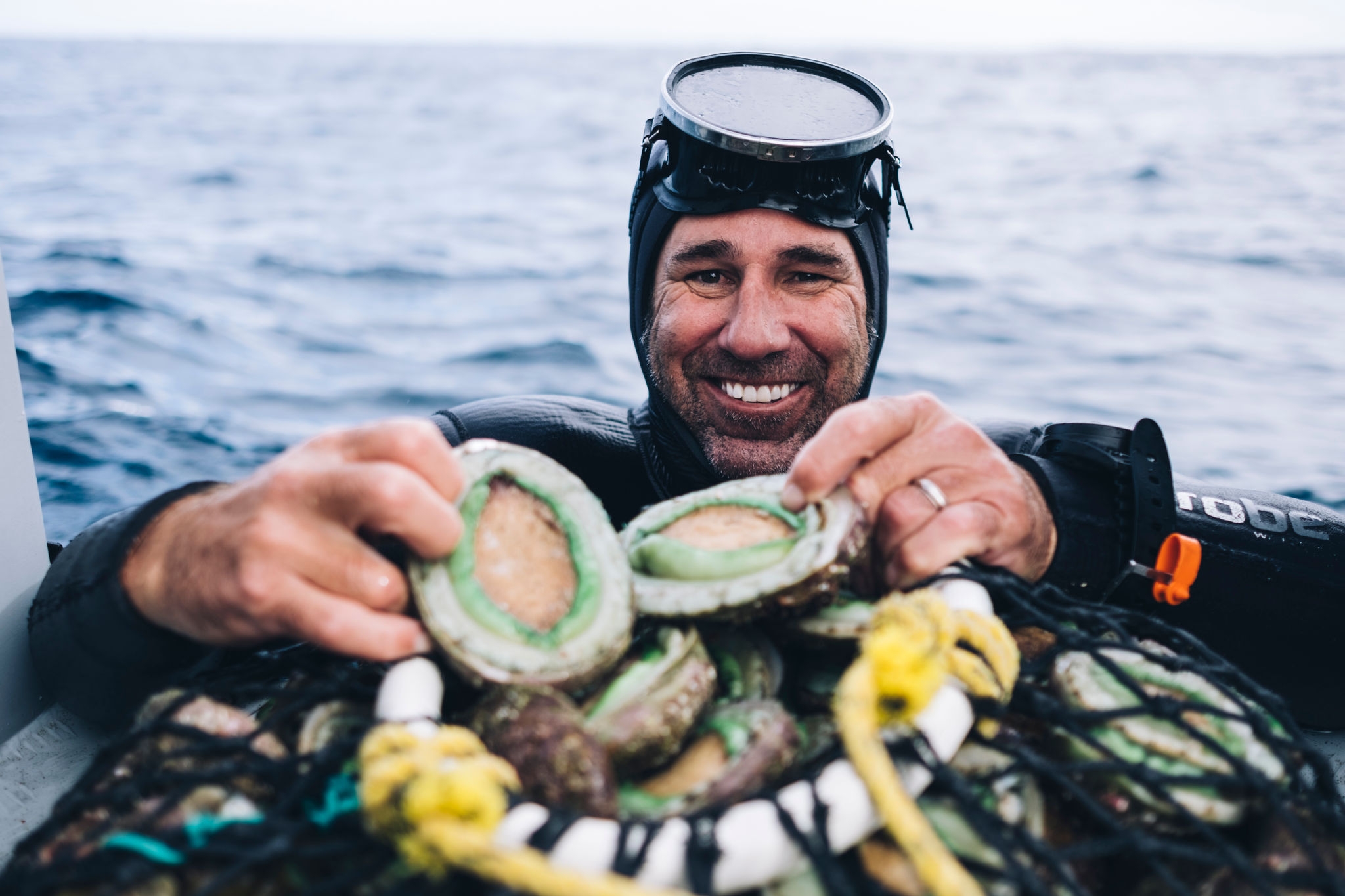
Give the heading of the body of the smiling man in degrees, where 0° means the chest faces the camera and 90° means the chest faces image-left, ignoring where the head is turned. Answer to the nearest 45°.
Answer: approximately 0°

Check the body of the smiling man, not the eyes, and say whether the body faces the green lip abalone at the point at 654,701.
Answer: yes

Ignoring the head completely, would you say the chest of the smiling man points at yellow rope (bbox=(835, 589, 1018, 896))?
yes

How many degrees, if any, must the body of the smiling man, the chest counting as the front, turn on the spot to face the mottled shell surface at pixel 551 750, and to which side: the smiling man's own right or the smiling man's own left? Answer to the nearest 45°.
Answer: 0° — they already face it
